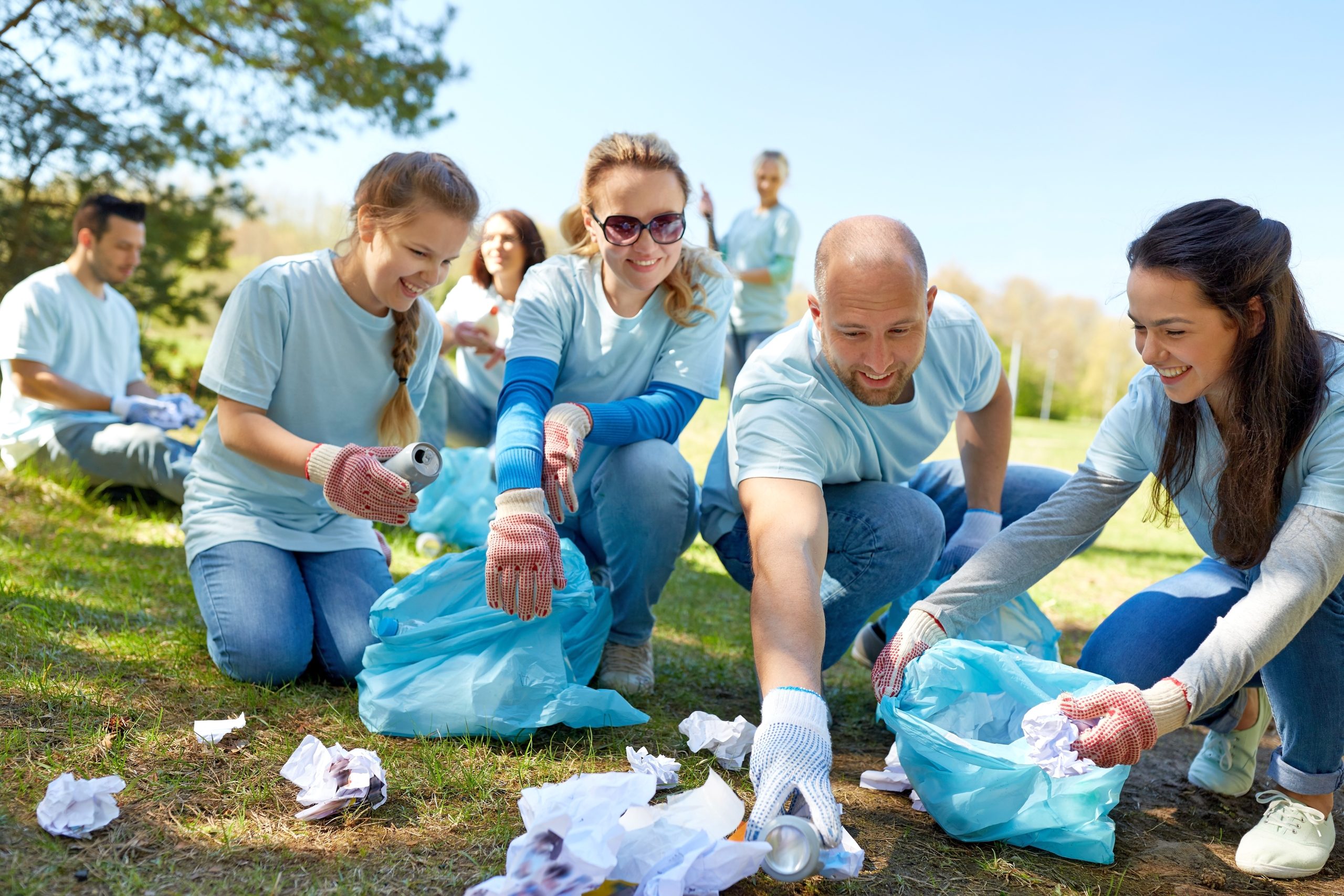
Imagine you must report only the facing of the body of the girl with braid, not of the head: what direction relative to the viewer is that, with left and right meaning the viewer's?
facing the viewer and to the right of the viewer

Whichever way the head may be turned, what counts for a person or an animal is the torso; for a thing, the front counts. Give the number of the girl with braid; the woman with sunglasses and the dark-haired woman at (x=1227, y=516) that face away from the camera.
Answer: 0

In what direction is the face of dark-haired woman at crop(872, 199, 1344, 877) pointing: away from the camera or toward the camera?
toward the camera

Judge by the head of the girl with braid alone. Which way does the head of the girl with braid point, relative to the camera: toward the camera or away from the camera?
toward the camera

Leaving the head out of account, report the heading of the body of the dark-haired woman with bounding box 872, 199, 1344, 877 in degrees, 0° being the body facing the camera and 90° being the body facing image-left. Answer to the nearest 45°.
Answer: approximately 45°

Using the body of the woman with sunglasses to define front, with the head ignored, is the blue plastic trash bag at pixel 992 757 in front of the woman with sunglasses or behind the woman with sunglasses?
in front

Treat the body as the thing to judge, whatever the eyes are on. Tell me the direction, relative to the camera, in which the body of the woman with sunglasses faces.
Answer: toward the camera

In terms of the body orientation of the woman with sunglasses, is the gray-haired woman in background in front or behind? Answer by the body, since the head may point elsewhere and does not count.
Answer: behind

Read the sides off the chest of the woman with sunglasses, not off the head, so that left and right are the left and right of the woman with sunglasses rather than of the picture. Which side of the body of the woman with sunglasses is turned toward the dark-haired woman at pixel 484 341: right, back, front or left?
back

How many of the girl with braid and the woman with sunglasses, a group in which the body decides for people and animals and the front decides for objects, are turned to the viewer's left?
0

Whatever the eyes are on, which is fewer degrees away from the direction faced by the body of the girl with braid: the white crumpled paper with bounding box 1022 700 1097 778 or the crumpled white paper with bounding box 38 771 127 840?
the white crumpled paper

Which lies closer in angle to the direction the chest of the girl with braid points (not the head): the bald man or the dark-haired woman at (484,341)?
the bald man

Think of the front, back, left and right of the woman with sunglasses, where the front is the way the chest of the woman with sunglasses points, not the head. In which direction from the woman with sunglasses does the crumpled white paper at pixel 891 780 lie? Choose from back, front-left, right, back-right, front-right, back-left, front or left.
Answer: front-left

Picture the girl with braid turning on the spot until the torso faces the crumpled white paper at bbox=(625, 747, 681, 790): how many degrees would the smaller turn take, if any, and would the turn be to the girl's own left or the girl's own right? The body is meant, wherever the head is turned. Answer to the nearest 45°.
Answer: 0° — they already face it

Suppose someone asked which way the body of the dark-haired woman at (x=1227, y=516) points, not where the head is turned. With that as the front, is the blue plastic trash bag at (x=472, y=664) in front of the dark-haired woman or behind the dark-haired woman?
in front
